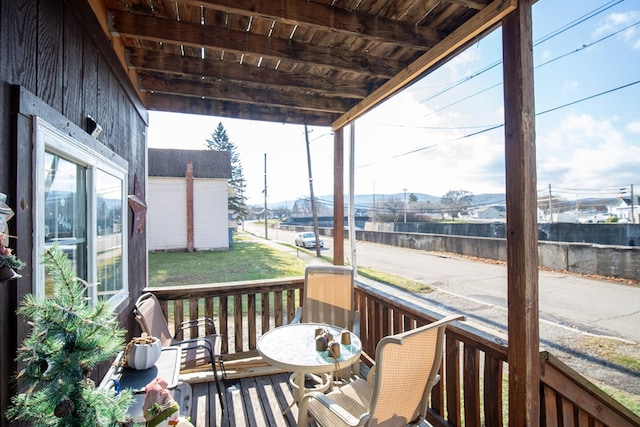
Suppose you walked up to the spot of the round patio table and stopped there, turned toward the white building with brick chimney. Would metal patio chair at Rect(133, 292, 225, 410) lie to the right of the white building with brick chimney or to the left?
left

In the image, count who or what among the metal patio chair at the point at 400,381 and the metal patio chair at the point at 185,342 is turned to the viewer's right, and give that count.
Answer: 1

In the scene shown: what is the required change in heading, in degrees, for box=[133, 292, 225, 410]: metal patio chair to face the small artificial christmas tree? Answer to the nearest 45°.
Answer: approximately 90° to its right

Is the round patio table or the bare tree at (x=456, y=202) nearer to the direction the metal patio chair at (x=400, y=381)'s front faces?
the round patio table

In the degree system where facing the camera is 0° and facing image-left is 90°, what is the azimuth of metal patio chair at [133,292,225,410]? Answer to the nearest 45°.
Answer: approximately 270°

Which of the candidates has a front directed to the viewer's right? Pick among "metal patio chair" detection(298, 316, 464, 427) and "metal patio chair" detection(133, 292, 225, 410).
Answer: "metal patio chair" detection(133, 292, 225, 410)

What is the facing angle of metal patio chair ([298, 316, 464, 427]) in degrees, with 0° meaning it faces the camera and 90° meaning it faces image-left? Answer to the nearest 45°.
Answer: approximately 135°

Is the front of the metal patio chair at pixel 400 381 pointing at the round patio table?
yes

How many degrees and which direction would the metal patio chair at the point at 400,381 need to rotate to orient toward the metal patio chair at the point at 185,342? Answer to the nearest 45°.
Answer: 0° — it already faces it

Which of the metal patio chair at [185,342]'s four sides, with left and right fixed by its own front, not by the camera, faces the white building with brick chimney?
left
